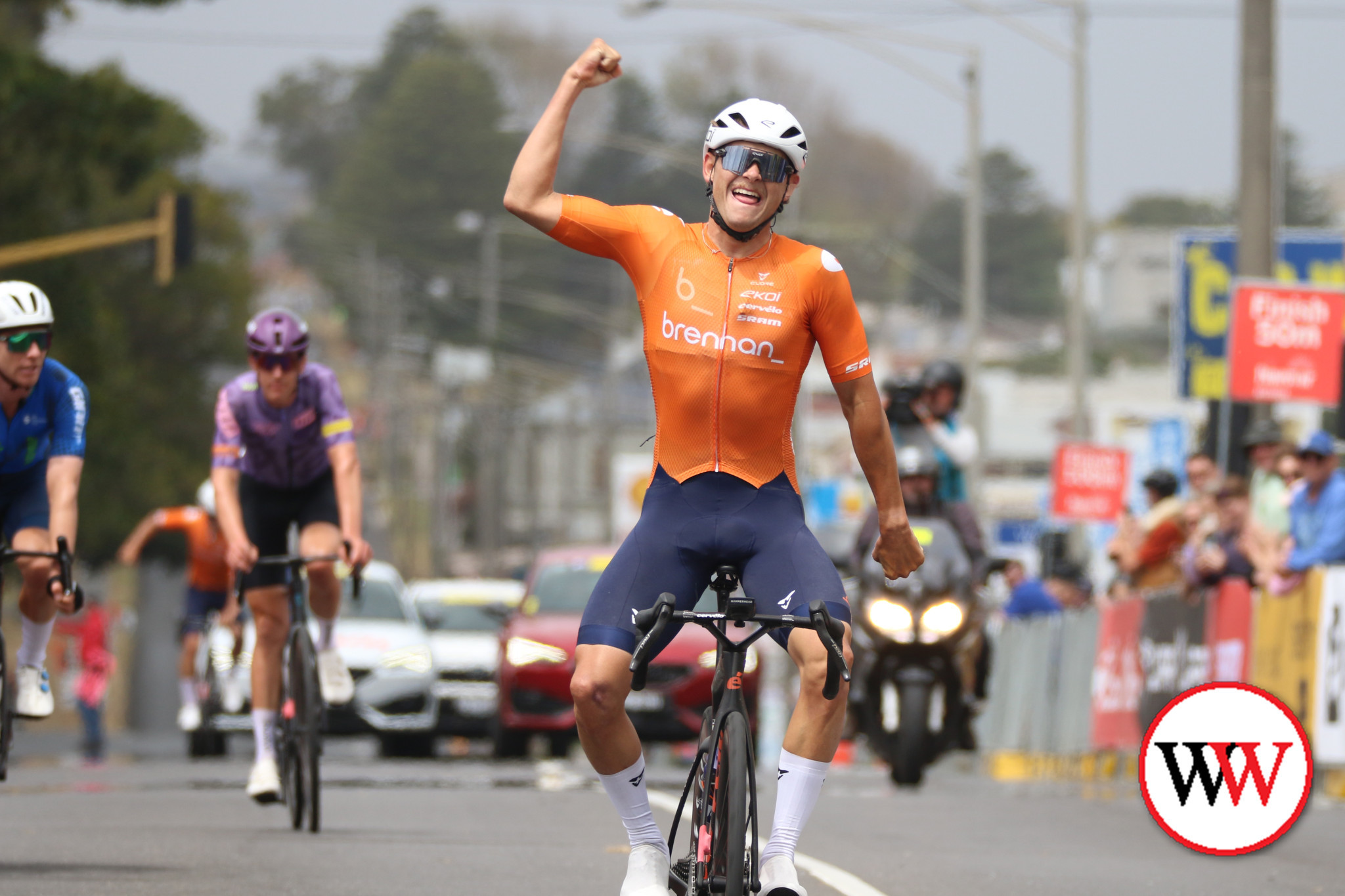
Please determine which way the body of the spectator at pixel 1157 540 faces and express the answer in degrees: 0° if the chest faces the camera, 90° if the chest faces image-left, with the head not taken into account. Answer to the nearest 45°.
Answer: approximately 90°

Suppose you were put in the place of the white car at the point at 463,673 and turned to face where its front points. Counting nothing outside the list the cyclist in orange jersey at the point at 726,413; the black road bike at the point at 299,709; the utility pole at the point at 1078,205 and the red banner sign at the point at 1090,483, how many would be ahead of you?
2

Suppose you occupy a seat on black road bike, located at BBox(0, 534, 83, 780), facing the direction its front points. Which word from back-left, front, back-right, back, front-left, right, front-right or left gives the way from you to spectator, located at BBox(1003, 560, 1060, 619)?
back-left

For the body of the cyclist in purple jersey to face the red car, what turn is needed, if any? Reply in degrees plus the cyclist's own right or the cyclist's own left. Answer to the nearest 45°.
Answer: approximately 180°

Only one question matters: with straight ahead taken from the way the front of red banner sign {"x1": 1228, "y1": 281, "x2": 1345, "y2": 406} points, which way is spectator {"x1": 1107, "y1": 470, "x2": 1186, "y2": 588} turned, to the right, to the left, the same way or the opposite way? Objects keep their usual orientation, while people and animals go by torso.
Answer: to the right

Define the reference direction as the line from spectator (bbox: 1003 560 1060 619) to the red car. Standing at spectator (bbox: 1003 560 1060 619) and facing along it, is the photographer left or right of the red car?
left

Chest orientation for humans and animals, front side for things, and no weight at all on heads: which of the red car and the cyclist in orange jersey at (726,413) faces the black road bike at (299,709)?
the red car

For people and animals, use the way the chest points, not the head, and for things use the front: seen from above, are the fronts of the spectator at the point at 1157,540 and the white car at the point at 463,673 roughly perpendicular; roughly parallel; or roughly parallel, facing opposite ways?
roughly perpendicular

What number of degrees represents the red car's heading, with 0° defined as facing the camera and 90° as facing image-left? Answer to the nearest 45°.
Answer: approximately 0°
